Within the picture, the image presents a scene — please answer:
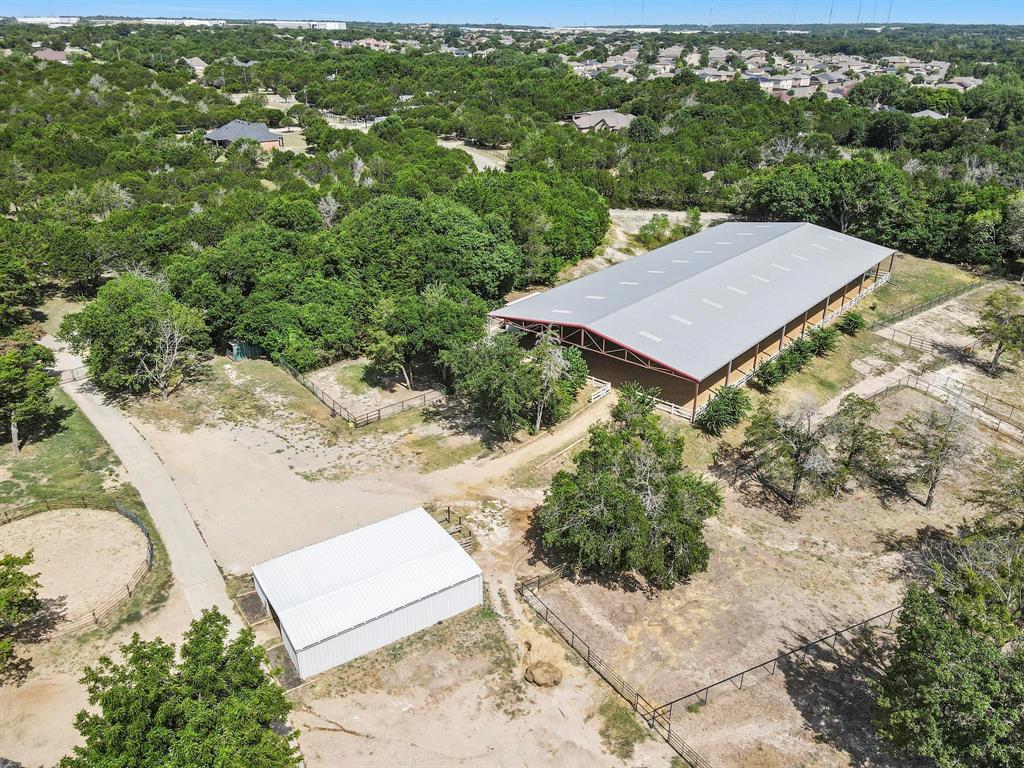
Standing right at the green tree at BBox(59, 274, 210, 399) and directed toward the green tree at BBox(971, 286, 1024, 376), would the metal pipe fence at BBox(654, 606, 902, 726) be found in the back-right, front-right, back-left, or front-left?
front-right

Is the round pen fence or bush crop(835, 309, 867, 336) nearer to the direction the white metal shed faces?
the round pen fence

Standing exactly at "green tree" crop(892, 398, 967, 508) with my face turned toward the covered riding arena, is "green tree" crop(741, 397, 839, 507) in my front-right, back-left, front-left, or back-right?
front-left

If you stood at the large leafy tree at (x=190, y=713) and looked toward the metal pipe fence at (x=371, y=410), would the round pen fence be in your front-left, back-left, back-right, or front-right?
front-left
